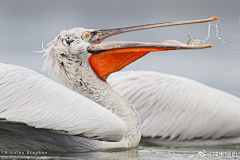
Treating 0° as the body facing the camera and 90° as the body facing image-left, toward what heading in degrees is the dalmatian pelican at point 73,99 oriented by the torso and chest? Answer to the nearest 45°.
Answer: approximately 270°
